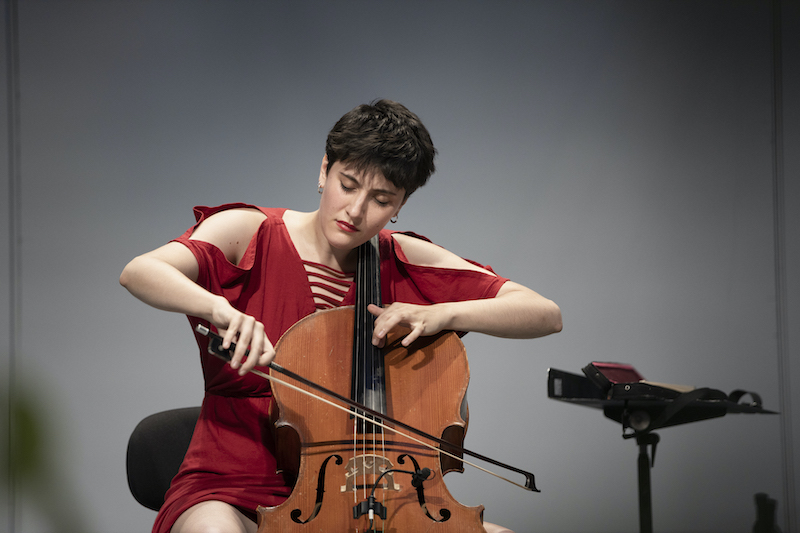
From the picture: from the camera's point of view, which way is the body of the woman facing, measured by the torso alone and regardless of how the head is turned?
toward the camera
